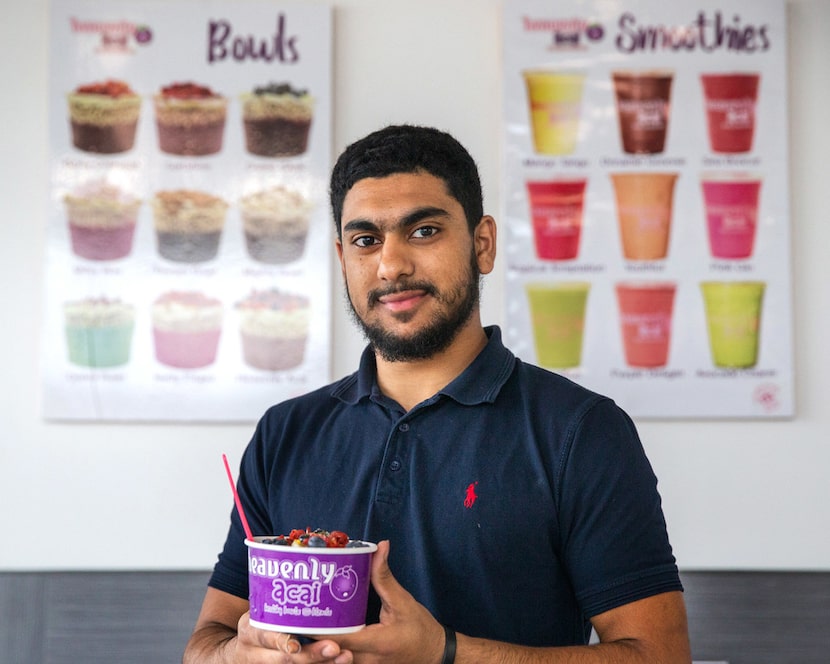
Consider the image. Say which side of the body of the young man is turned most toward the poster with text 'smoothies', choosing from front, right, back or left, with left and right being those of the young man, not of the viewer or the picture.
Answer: back

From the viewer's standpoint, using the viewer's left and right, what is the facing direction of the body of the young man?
facing the viewer and to the left of the viewer

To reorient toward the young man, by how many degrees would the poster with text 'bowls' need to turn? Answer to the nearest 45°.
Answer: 0° — it already faces them

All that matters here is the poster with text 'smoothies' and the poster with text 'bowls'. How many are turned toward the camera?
2

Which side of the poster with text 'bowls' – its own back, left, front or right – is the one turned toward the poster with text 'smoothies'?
left

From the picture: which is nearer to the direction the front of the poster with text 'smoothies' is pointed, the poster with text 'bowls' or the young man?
the young man

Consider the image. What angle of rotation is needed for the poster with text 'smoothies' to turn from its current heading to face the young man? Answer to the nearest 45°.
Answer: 0° — it already faces them

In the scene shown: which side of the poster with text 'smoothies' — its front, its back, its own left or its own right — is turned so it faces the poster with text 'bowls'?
right
